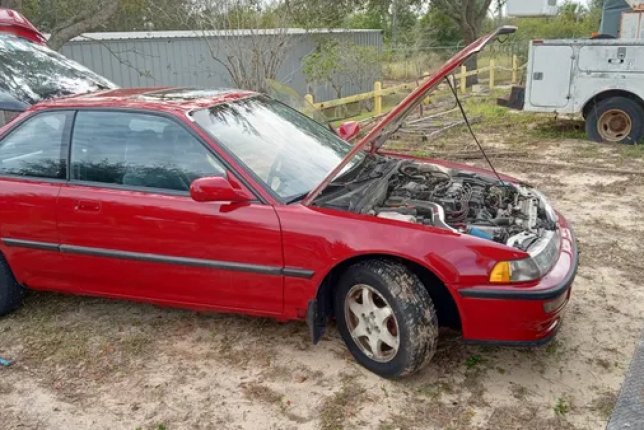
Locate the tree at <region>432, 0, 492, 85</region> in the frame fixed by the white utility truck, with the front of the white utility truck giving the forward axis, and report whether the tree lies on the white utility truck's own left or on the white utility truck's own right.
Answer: on the white utility truck's own left

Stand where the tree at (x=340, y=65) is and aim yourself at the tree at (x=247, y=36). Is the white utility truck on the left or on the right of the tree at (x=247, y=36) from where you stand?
left

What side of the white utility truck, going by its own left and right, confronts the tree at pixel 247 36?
back

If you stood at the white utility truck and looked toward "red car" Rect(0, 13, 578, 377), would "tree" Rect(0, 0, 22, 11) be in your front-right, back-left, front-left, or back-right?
front-right

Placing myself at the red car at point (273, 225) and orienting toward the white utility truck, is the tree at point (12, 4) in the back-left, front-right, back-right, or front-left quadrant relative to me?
front-left

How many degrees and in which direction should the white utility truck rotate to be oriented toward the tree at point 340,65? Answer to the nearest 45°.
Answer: approximately 135° to its left

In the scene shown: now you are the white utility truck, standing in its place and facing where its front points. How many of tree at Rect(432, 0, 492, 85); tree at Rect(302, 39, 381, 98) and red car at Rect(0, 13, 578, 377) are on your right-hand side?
1

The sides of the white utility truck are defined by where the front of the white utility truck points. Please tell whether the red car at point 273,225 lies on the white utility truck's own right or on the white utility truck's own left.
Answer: on the white utility truck's own right

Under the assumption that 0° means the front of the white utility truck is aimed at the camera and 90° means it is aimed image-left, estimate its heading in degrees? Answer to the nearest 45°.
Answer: approximately 270°

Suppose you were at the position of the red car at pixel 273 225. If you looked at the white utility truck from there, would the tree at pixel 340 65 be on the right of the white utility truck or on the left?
left
